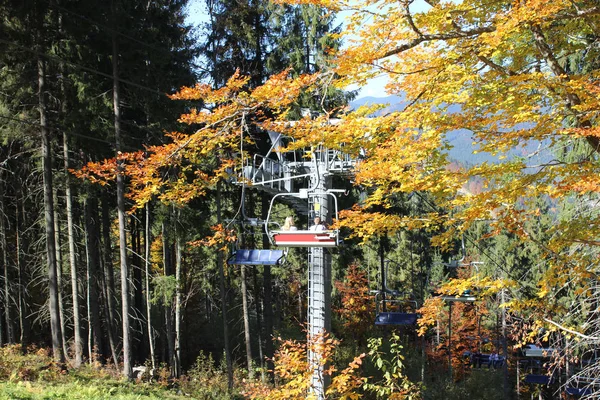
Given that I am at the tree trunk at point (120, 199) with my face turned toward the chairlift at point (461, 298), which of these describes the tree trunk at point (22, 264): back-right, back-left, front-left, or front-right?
back-left

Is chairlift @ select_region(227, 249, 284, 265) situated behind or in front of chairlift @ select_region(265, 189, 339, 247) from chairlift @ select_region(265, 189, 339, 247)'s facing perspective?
in front

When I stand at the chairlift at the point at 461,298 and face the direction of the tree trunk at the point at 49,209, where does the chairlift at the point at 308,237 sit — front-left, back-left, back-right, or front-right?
front-left

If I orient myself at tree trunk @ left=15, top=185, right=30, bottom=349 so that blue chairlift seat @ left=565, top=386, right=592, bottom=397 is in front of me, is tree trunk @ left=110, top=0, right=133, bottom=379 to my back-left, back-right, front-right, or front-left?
front-right
